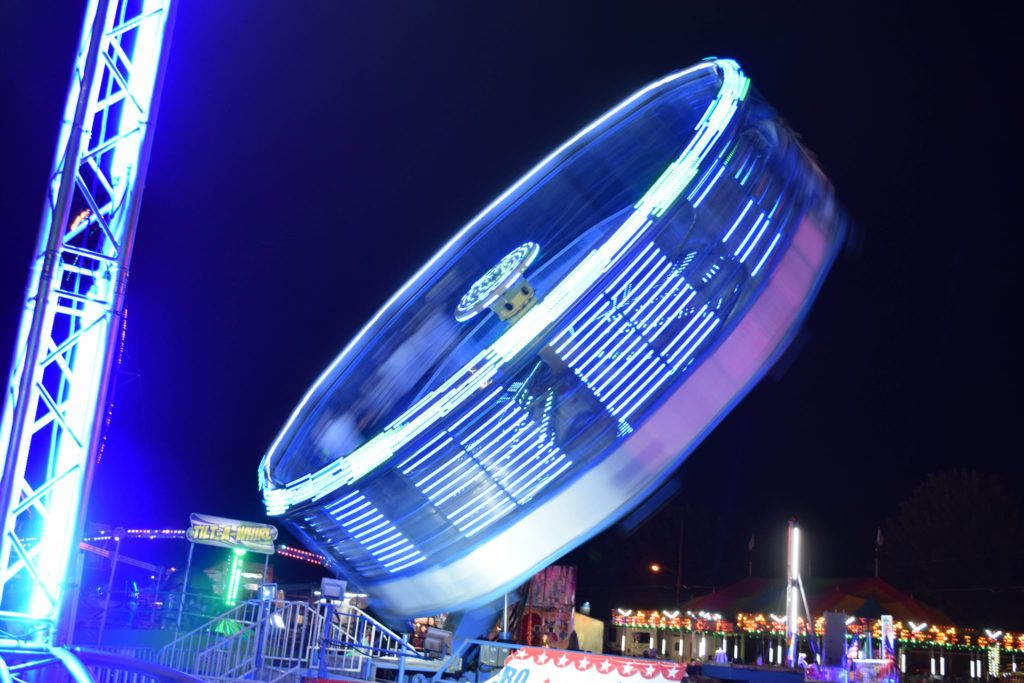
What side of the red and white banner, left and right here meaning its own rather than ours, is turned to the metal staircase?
right

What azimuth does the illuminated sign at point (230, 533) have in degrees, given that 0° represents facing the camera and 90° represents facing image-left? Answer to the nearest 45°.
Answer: approximately 0°

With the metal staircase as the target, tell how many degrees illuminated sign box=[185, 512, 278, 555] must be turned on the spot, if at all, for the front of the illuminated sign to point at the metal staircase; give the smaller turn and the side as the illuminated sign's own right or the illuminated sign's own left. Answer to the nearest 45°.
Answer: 0° — it already faces it

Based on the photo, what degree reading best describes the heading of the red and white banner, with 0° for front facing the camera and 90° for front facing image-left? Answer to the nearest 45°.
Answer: approximately 0°

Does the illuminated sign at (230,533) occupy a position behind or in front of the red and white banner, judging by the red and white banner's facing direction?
behind

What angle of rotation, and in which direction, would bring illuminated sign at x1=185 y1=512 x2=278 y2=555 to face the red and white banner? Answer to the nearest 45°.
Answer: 0° — it already faces it

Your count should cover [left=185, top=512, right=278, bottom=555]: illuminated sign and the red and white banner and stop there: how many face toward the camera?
2
